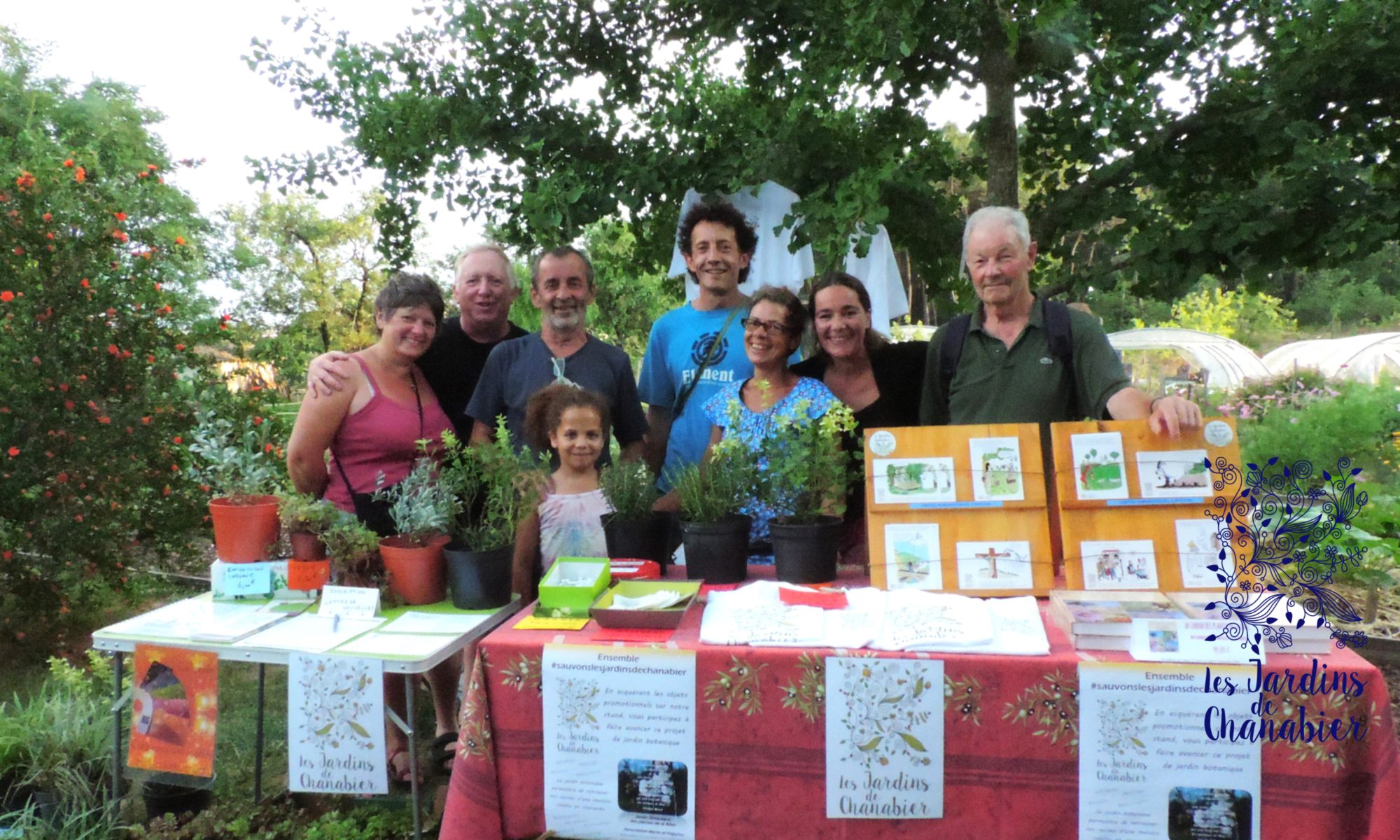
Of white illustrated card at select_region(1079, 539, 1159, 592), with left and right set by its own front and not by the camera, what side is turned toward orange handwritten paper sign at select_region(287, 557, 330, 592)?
right

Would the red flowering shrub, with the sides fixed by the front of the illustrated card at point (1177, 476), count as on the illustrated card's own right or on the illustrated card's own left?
on the illustrated card's own right

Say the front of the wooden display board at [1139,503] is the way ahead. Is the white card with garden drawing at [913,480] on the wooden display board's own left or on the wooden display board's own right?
on the wooden display board's own right

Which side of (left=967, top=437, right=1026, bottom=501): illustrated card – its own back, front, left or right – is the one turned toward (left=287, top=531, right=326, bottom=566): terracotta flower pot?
right

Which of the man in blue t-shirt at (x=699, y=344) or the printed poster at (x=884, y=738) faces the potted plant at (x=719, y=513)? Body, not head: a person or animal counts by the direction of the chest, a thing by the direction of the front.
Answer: the man in blue t-shirt

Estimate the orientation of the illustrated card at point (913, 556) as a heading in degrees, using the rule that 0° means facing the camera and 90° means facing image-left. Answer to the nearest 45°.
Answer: approximately 0°

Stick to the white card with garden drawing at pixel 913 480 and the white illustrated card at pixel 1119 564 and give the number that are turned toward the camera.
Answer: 2
